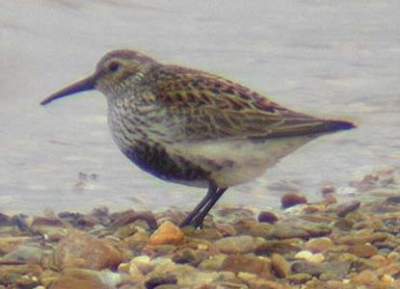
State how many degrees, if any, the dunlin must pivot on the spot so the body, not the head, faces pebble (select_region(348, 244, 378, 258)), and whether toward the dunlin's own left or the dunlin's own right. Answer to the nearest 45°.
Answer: approximately 135° to the dunlin's own left

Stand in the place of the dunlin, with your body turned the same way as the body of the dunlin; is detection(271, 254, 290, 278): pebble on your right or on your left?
on your left

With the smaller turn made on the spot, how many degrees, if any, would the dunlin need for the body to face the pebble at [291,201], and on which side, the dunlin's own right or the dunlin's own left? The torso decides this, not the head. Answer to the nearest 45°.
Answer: approximately 135° to the dunlin's own right

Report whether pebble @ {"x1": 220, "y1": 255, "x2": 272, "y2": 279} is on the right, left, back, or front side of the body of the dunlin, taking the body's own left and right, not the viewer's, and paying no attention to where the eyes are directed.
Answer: left

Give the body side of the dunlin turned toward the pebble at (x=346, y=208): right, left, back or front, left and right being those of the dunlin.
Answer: back

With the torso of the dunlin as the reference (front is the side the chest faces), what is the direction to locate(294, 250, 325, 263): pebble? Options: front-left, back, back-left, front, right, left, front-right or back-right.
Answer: back-left

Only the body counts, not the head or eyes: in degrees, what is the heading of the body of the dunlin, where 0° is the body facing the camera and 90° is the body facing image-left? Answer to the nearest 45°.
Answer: approximately 90°

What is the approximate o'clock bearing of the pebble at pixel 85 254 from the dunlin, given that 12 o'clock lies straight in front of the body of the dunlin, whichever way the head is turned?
The pebble is roughly at 10 o'clock from the dunlin.
